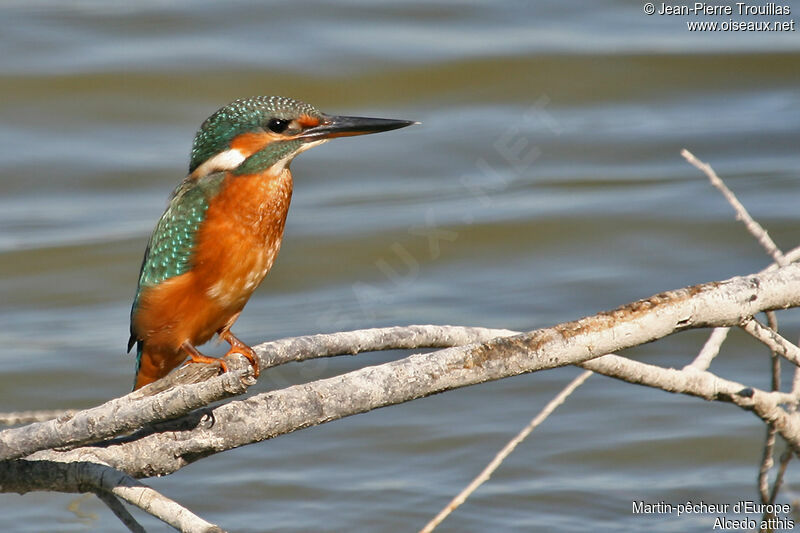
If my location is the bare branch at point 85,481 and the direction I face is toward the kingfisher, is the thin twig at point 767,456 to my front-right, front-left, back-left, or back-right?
front-right

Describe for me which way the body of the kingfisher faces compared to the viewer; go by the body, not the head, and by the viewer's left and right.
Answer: facing to the right of the viewer

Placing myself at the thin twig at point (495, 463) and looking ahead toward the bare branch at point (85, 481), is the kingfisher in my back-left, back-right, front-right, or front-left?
front-right

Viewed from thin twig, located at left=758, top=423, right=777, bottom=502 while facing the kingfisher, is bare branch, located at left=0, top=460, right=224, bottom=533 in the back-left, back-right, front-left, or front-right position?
front-left

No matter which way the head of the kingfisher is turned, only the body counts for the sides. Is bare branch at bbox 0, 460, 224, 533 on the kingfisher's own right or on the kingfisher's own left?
on the kingfisher's own right

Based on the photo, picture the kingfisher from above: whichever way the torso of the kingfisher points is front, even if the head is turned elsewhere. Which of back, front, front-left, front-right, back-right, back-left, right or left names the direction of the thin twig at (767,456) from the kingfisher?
front
